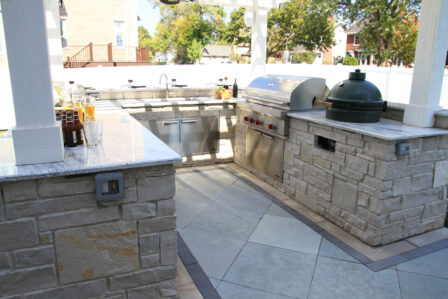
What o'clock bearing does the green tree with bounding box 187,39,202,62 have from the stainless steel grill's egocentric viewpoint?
The green tree is roughly at 4 o'clock from the stainless steel grill.

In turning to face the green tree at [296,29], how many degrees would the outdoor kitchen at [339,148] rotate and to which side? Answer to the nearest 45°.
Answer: approximately 135° to its right

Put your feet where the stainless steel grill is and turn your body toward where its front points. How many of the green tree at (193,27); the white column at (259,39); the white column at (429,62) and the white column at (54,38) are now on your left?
1

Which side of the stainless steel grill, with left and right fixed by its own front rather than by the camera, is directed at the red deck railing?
right

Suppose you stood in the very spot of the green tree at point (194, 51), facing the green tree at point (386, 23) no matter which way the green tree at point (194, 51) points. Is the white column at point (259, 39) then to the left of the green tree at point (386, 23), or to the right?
right

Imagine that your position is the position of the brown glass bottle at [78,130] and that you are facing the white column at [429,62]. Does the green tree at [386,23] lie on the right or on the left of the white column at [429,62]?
left

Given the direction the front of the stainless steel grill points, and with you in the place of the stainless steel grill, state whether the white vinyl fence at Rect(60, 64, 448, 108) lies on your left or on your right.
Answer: on your right

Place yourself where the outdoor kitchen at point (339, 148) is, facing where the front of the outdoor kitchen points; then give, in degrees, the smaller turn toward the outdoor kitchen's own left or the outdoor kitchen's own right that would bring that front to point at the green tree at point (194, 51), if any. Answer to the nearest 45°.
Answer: approximately 135° to the outdoor kitchen's own right

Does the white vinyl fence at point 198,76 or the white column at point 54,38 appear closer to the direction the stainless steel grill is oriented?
the white column

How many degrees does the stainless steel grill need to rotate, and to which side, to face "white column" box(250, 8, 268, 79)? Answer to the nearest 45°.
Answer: approximately 135° to its right

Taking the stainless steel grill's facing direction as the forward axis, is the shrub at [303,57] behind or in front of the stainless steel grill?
behind

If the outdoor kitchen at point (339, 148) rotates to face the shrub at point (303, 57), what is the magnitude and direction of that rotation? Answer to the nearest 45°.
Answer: approximately 135° to its right

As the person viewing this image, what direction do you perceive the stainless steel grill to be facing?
facing the viewer and to the left of the viewer

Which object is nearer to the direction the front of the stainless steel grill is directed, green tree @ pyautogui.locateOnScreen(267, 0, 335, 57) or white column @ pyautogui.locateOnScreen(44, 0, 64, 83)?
the white column
